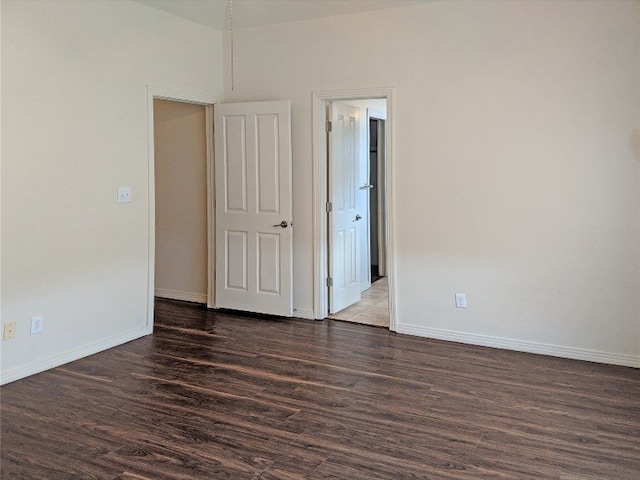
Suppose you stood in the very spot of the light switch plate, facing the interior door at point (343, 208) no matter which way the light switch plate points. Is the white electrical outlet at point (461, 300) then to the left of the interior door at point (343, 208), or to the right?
right

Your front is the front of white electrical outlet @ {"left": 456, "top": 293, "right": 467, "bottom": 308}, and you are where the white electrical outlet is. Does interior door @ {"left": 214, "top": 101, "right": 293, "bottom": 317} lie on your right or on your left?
on your right

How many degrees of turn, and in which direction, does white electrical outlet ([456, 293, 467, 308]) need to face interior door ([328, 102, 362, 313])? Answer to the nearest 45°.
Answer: approximately 135° to its right

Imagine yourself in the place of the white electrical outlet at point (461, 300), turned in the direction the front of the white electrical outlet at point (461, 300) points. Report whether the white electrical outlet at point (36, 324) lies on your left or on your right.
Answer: on your right

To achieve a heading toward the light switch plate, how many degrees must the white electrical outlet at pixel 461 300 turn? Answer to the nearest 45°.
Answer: approximately 90° to its right

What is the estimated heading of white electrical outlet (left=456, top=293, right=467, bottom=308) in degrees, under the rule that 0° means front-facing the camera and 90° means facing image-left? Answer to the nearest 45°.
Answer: approximately 0°
